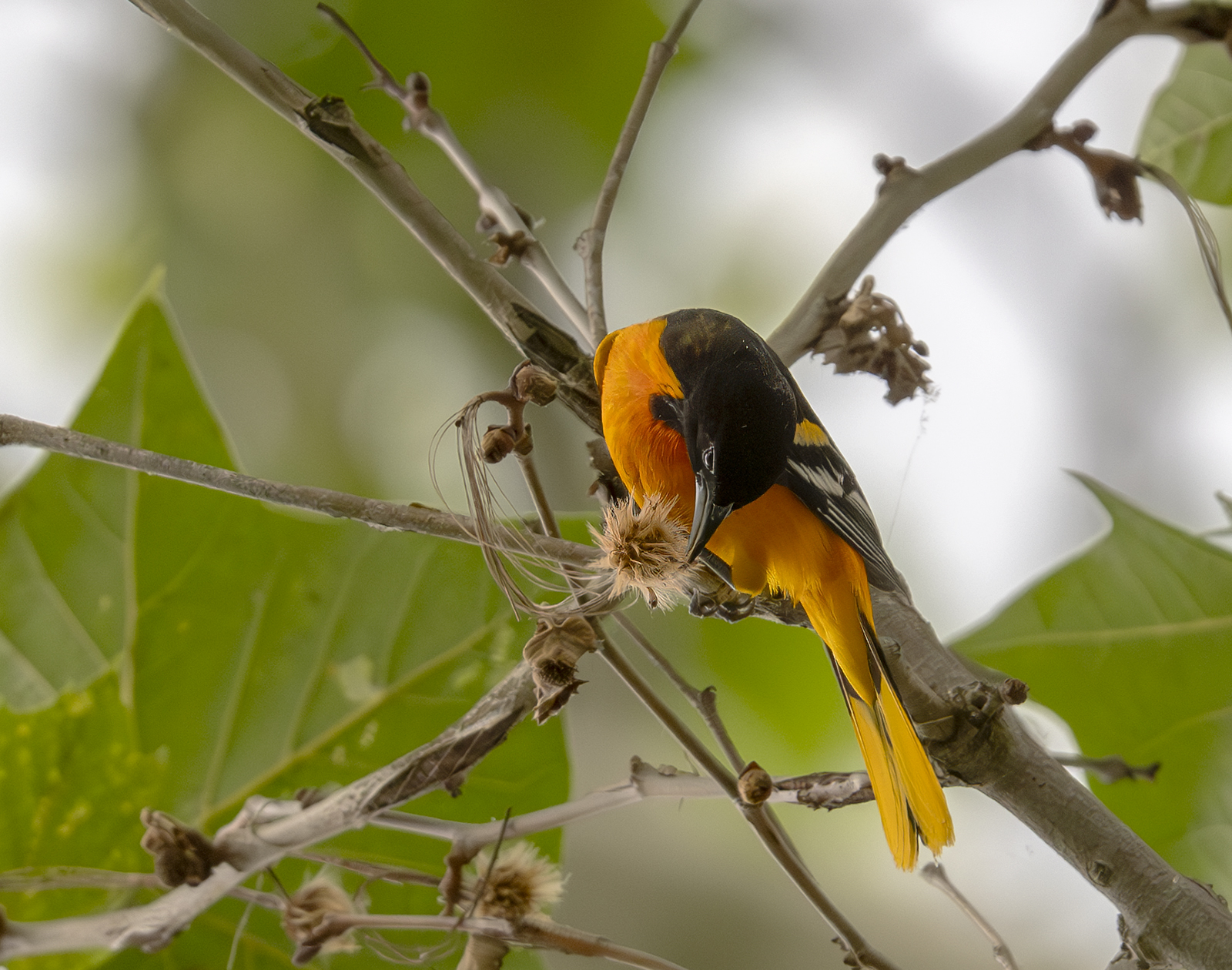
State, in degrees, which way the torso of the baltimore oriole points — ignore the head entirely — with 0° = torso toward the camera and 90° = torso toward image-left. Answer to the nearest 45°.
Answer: approximately 45°
